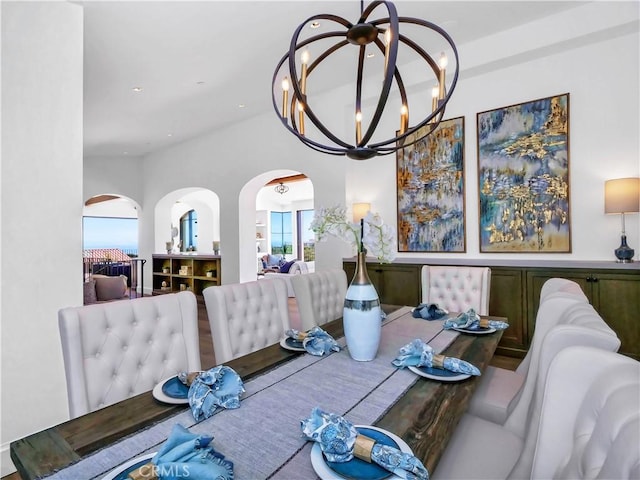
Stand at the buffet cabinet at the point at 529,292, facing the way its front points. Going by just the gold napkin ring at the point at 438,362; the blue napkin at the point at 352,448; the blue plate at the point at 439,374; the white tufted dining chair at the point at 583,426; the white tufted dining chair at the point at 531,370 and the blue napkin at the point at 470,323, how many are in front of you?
6

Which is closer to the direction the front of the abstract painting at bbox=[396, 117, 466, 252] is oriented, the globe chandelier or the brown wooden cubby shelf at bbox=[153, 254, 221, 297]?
the globe chandelier

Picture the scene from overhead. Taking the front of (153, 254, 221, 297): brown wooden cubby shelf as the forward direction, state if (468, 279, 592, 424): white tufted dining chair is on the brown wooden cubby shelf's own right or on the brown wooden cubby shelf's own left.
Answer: on the brown wooden cubby shelf's own left

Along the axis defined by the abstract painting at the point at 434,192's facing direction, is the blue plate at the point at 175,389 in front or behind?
in front

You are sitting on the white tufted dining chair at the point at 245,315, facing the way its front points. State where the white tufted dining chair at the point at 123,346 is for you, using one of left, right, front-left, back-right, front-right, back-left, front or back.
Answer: right

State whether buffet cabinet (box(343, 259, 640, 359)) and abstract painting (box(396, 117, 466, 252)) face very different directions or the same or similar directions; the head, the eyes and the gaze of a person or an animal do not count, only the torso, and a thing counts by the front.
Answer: same or similar directions

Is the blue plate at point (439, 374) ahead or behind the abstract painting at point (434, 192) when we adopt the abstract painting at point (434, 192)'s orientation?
ahead

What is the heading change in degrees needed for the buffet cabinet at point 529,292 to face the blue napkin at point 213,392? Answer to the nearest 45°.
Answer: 0° — it already faces it

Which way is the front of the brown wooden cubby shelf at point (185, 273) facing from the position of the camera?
facing the viewer and to the left of the viewer

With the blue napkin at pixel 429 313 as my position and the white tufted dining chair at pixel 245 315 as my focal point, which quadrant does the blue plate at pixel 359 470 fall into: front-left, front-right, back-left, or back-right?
front-left

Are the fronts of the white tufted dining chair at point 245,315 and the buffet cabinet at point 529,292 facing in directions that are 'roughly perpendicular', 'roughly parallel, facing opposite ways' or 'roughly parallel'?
roughly perpendicular

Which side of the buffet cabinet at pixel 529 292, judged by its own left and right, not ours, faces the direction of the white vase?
front

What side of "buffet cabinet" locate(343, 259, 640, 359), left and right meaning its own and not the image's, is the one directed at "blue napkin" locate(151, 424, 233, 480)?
front

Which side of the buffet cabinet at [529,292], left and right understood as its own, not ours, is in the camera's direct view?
front

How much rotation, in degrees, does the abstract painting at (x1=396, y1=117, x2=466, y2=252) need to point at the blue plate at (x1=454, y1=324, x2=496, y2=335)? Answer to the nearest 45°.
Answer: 0° — it already faces it

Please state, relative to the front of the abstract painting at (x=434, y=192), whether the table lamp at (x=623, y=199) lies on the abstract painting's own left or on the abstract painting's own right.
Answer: on the abstract painting's own left
